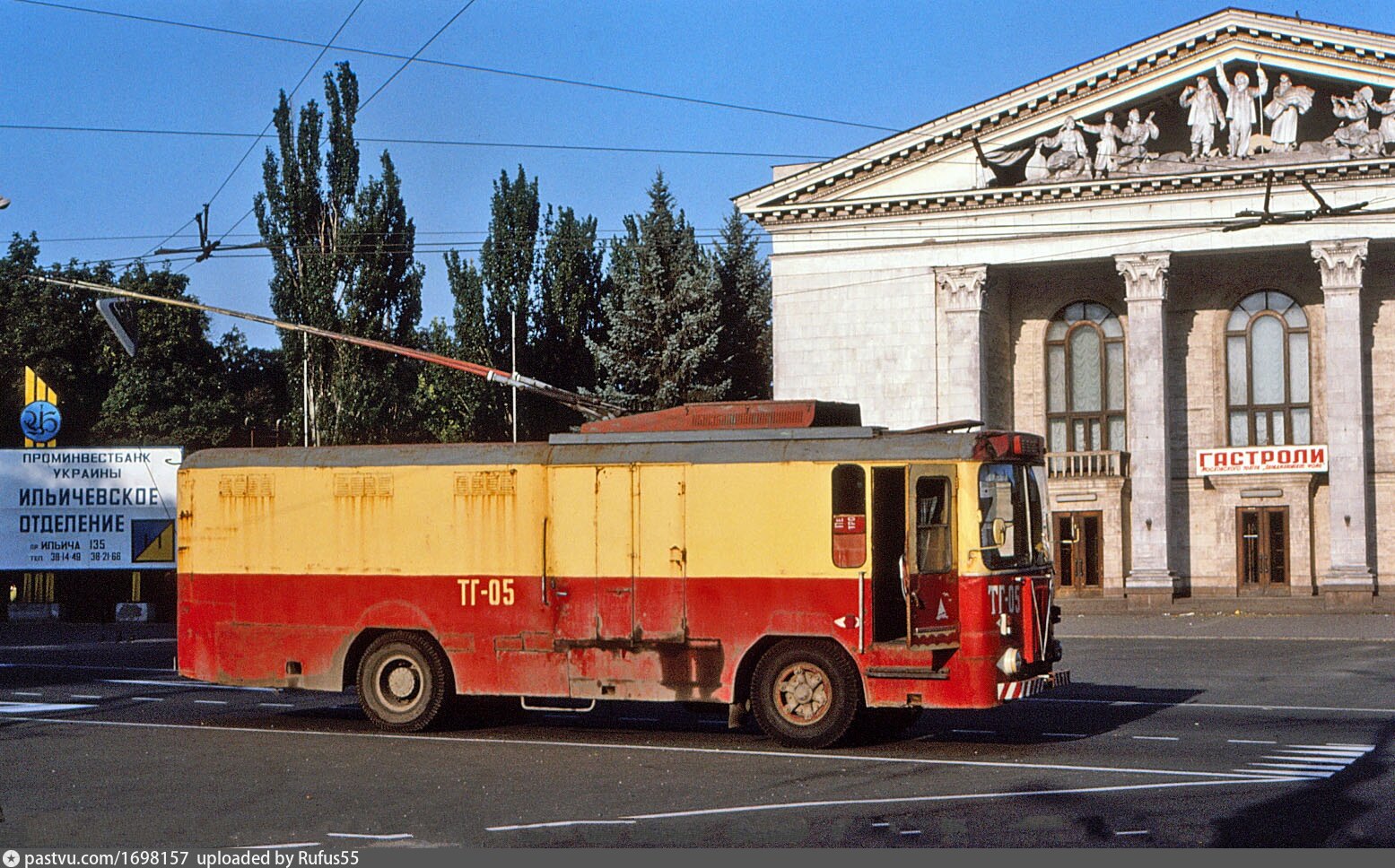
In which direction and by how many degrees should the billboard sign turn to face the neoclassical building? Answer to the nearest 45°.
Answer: approximately 90° to its left

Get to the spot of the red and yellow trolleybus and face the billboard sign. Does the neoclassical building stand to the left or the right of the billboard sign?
right

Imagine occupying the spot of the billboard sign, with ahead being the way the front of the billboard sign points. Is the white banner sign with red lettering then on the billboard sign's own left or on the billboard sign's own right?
on the billboard sign's own left

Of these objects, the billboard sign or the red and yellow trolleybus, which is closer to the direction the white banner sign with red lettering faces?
the red and yellow trolleybus

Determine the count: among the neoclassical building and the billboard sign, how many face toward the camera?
2

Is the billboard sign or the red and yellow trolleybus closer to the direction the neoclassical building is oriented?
the red and yellow trolleybus

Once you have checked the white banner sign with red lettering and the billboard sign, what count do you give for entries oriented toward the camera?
2

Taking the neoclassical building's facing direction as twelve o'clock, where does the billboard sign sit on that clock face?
The billboard sign is roughly at 2 o'clock from the neoclassical building.
